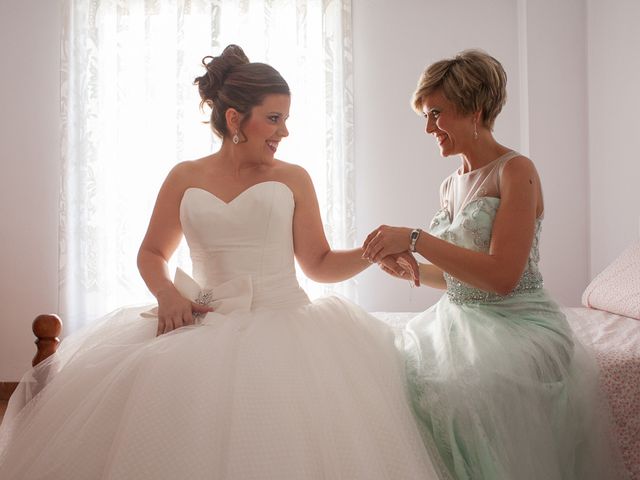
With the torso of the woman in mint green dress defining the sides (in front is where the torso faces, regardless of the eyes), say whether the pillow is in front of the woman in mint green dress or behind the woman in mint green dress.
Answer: behind

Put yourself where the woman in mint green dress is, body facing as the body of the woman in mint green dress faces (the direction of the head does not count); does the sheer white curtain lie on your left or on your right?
on your right

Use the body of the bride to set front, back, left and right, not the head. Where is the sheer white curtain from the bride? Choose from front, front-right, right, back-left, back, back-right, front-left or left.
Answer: back

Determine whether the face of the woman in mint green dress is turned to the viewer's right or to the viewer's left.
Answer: to the viewer's left

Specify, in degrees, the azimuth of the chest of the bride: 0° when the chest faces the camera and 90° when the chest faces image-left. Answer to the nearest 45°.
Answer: approximately 0°
